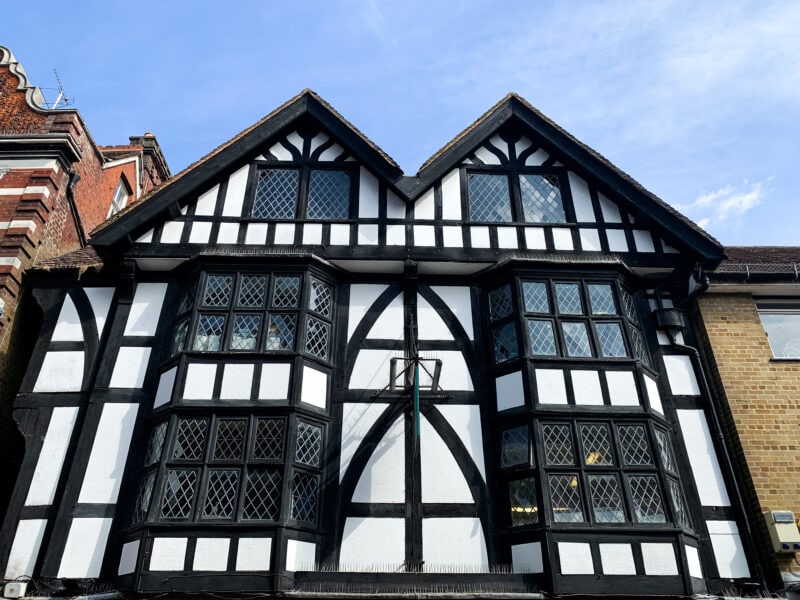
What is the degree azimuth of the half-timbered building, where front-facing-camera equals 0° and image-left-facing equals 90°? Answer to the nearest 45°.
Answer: approximately 0°
